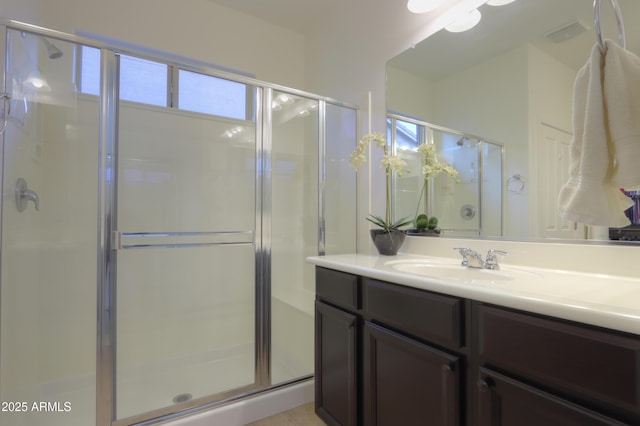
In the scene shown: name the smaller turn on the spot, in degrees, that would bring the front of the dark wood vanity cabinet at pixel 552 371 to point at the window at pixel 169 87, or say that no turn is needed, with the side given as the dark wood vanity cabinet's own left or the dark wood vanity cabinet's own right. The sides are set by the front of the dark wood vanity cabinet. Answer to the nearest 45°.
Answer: approximately 45° to the dark wood vanity cabinet's own right

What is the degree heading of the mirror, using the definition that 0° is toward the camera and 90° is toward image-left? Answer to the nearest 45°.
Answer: approximately 45°

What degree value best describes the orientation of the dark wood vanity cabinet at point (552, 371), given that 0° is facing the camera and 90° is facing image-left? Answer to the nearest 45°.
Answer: approximately 45°

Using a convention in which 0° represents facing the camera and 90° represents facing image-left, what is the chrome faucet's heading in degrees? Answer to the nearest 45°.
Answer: approximately 45°

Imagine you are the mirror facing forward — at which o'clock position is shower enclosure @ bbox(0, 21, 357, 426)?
The shower enclosure is roughly at 1 o'clock from the mirror.

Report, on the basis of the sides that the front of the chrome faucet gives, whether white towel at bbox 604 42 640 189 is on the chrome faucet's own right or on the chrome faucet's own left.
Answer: on the chrome faucet's own left
